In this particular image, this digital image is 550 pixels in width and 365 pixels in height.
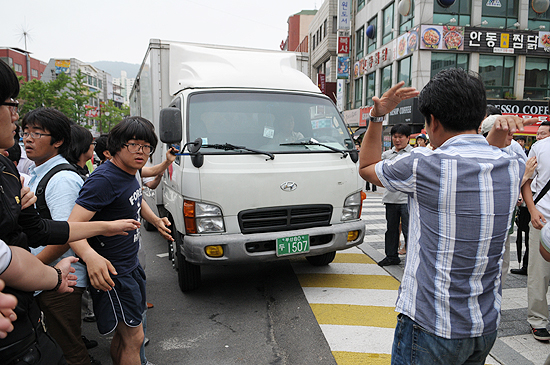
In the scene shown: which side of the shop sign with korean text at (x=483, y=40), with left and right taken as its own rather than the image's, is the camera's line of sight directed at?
front

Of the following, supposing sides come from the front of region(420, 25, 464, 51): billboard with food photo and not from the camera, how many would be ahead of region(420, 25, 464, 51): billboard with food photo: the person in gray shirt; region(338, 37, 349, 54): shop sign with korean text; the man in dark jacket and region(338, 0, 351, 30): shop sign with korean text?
2

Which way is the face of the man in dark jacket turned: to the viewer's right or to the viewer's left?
to the viewer's right

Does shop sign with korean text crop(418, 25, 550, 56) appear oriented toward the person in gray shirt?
yes

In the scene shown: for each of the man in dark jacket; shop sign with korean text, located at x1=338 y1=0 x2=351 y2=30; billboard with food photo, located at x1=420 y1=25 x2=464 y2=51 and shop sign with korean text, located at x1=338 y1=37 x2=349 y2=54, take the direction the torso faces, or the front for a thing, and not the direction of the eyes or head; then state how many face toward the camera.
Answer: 3

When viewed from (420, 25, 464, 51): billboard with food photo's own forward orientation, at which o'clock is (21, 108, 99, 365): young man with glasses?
The young man with glasses is roughly at 12 o'clock from the billboard with food photo.

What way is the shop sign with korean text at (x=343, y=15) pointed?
toward the camera

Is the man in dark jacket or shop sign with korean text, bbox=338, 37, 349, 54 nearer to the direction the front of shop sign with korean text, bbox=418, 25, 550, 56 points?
the man in dark jacket

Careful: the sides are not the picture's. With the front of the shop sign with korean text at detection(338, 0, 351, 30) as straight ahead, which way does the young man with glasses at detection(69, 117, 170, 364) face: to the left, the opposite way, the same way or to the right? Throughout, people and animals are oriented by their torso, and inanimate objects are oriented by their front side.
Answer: to the left
